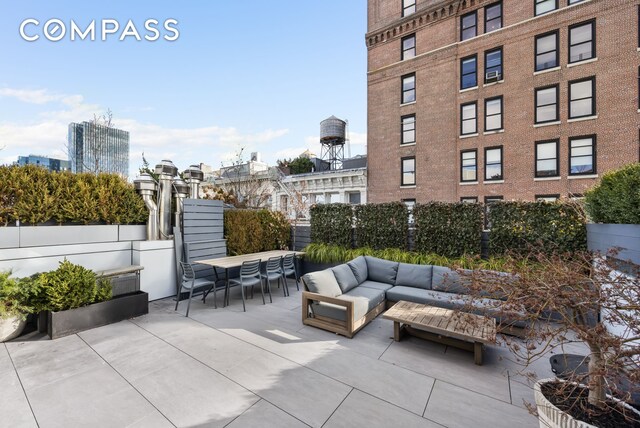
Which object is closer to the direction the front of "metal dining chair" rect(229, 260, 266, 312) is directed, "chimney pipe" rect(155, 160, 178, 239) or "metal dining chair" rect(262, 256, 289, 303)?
the chimney pipe

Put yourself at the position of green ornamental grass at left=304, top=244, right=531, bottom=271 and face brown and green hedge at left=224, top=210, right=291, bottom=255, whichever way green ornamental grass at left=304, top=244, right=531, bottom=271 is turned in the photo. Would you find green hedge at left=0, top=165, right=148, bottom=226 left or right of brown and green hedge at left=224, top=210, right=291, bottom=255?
left

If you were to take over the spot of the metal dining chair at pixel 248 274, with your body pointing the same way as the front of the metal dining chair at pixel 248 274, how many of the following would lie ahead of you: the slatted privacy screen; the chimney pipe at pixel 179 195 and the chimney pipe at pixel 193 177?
3

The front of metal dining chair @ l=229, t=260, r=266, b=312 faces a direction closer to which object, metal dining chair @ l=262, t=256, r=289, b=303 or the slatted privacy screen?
the slatted privacy screen

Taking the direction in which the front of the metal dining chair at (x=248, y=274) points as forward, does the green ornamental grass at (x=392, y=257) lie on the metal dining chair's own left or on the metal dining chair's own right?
on the metal dining chair's own right

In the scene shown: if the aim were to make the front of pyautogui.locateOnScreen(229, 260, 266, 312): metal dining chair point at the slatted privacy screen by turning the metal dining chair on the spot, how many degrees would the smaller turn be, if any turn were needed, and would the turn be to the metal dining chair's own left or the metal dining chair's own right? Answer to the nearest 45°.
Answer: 0° — it already faces it

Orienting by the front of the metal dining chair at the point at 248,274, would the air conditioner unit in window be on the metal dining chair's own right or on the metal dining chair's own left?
on the metal dining chair's own right

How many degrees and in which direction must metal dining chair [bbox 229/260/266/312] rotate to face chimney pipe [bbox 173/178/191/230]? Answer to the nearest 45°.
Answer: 0° — it already faces it

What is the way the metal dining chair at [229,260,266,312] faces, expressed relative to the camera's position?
facing away from the viewer and to the left of the viewer
